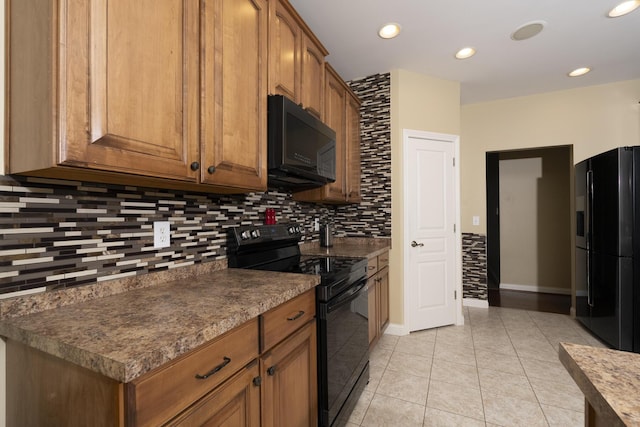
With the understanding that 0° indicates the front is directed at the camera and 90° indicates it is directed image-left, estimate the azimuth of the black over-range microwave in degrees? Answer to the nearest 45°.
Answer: approximately 315°

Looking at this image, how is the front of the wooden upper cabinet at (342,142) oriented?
to the viewer's right

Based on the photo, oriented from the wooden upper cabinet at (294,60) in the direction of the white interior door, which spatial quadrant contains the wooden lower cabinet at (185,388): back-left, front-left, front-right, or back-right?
back-right

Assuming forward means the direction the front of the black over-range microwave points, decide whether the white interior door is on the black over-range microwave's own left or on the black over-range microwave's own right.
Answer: on the black over-range microwave's own left

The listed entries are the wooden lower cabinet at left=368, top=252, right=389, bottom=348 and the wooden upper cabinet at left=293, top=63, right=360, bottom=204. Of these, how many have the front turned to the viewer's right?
2

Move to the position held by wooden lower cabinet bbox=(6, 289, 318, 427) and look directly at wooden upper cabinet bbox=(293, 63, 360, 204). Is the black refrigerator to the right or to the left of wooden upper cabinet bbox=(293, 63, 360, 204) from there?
right

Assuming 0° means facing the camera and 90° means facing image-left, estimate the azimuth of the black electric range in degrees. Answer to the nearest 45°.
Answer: approximately 315°

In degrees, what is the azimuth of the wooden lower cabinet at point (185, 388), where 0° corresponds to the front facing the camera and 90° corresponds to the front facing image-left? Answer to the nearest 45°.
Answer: approximately 315°

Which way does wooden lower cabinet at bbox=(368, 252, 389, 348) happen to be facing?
to the viewer's right
